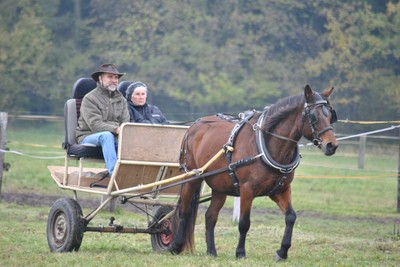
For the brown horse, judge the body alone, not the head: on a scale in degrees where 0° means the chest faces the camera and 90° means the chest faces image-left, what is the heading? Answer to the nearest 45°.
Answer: approximately 315°

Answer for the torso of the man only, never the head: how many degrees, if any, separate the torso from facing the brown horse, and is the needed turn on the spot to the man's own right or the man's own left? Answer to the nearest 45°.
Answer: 0° — they already face it

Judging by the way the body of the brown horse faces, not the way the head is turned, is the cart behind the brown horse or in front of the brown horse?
behind

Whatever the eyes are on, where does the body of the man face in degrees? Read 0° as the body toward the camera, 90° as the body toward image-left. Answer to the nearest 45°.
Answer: approximately 315°

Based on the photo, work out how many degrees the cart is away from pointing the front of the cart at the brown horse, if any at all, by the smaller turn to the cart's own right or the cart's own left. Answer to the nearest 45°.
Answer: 0° — it already faces it

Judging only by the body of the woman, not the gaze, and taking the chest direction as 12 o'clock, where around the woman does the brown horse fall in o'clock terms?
The brown horse is roughly at 12 o'clock from the woman.

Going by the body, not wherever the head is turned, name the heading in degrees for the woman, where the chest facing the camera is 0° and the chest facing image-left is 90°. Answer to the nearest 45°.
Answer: approximately 315°
